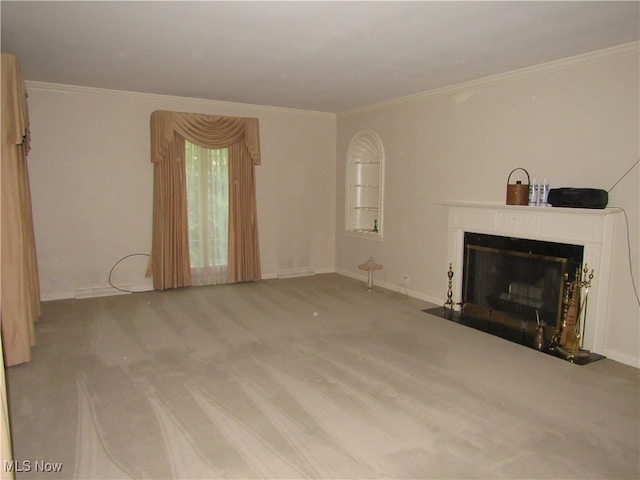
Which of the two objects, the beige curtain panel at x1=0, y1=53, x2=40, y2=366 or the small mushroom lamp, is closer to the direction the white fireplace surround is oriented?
the beige curtain panel

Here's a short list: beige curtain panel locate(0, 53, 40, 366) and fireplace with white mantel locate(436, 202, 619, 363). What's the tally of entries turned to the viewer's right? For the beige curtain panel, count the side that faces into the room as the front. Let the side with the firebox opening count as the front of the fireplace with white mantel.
1

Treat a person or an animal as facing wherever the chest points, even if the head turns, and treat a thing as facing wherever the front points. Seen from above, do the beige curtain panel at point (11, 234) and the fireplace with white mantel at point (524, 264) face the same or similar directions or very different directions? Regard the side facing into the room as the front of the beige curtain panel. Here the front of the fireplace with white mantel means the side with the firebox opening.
very different directions

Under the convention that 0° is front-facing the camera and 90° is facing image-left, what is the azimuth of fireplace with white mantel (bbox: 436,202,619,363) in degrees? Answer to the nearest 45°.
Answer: approximately 45°

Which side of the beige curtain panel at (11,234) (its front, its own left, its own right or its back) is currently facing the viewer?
right

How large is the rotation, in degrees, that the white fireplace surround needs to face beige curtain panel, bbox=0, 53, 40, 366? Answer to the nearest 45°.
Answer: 0° — it already faces it

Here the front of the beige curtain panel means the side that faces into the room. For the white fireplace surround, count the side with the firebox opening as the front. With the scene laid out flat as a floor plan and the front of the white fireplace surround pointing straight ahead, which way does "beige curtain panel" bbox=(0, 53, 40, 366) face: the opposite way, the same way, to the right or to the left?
the opposite way
